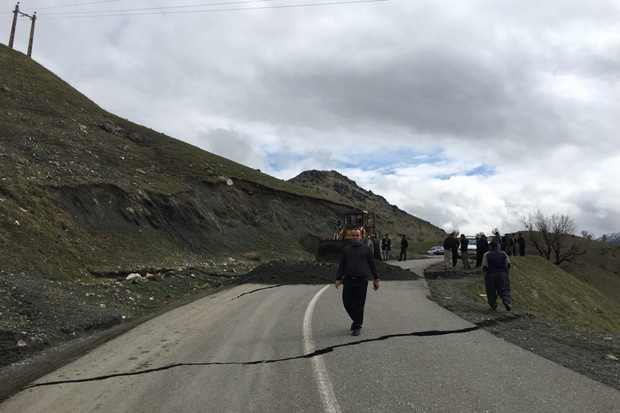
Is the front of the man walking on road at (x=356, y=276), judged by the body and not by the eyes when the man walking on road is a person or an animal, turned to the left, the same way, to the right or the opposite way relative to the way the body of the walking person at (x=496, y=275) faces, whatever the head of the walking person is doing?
the opposite way

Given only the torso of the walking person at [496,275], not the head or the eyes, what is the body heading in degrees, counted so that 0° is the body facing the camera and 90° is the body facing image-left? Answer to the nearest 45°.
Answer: approximately 180°

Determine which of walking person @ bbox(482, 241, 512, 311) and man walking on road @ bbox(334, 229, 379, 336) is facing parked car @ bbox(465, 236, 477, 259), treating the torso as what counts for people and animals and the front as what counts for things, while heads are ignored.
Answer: the walking person

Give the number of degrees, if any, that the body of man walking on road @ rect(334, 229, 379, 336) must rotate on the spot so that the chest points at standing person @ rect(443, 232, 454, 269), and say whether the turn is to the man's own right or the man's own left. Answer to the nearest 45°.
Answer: approximately 180°

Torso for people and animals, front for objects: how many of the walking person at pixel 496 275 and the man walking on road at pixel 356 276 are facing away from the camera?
1
